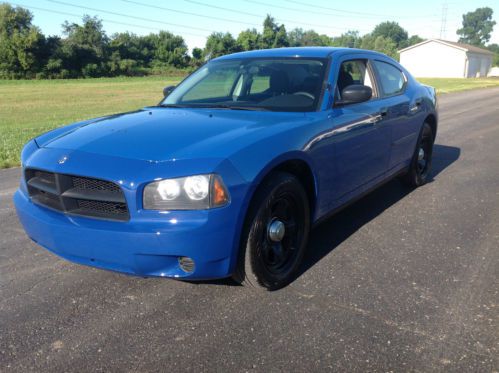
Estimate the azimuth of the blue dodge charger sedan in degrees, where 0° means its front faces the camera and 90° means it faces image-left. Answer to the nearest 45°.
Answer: approximately 45°
